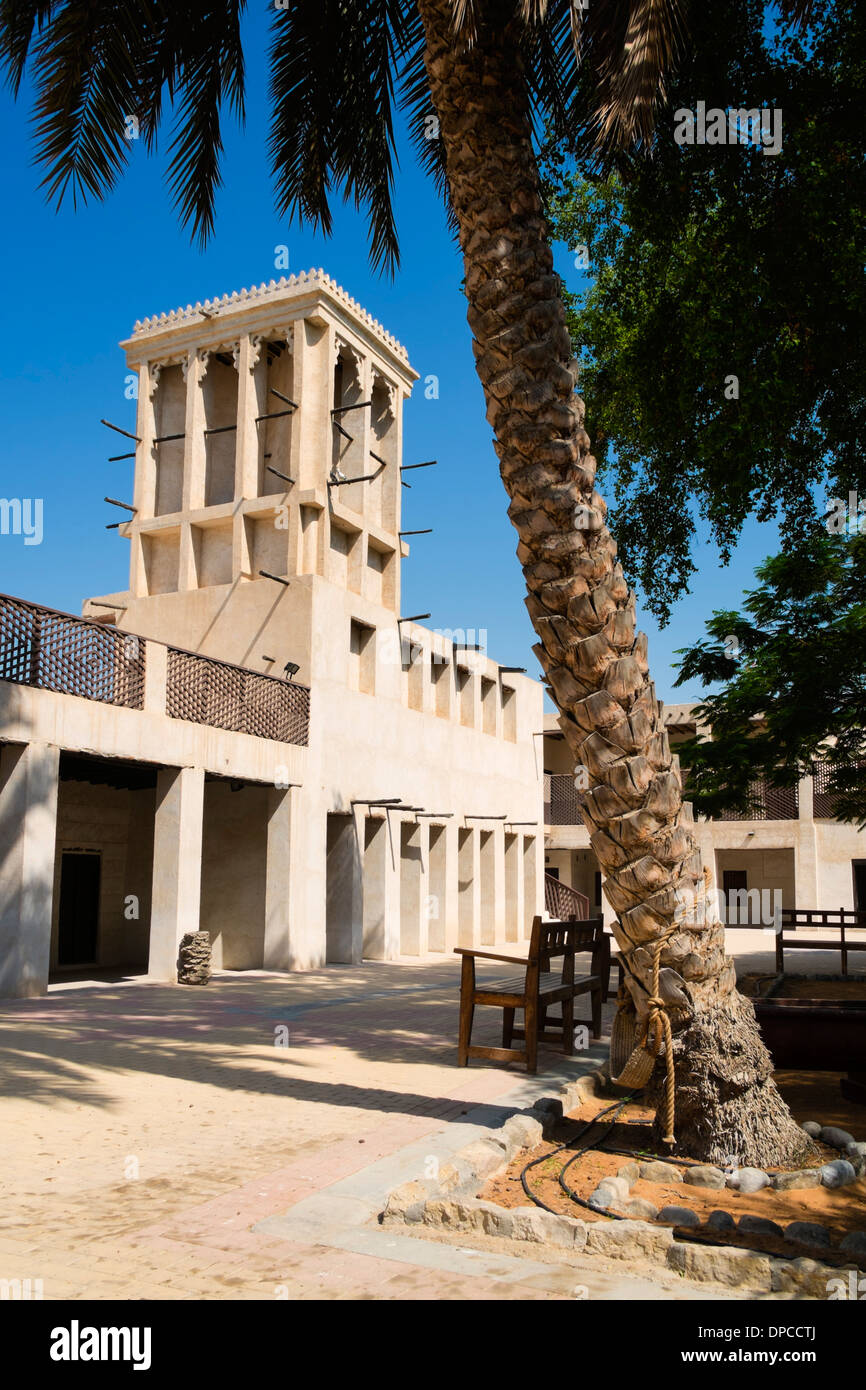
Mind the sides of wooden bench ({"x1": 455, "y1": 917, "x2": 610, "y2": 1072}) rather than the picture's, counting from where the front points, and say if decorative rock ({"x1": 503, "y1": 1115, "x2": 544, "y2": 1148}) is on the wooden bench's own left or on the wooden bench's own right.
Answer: on the wooden bench's own left

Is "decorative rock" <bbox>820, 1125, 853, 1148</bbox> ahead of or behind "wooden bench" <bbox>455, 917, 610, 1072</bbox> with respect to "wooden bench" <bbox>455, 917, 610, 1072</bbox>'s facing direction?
behind

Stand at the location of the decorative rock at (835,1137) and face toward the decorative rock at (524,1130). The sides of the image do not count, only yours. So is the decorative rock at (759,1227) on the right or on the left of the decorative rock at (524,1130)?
left

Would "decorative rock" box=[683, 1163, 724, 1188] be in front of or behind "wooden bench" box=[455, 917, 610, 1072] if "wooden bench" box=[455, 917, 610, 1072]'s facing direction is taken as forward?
behind

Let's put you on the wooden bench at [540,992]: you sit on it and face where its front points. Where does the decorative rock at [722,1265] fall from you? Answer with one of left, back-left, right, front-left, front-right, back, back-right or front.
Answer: back-left
